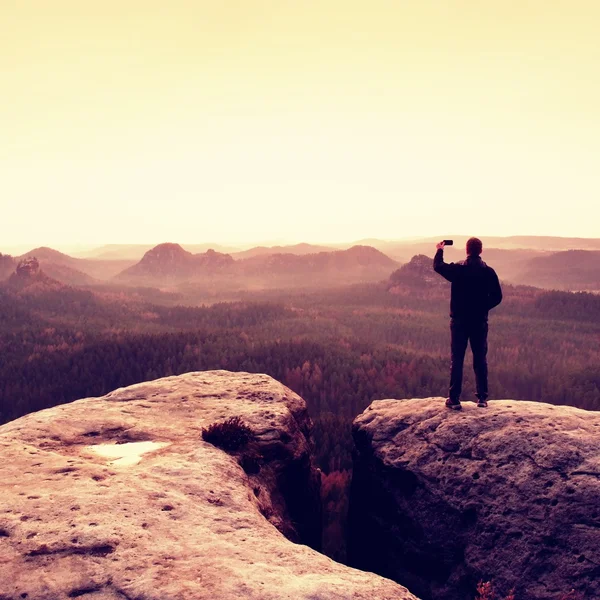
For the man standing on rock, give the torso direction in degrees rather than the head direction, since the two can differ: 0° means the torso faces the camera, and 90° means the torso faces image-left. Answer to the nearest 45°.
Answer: approximately 180°

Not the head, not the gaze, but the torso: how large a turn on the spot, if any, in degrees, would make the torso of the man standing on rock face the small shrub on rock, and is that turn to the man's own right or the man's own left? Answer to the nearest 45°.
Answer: approximately 135° to the man's own left

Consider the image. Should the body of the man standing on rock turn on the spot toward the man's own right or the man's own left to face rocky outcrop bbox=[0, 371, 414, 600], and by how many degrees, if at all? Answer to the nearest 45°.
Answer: approximately 135° to the man's own left

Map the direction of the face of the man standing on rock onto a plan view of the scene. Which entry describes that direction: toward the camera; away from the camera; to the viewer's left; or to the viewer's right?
away from the camera
